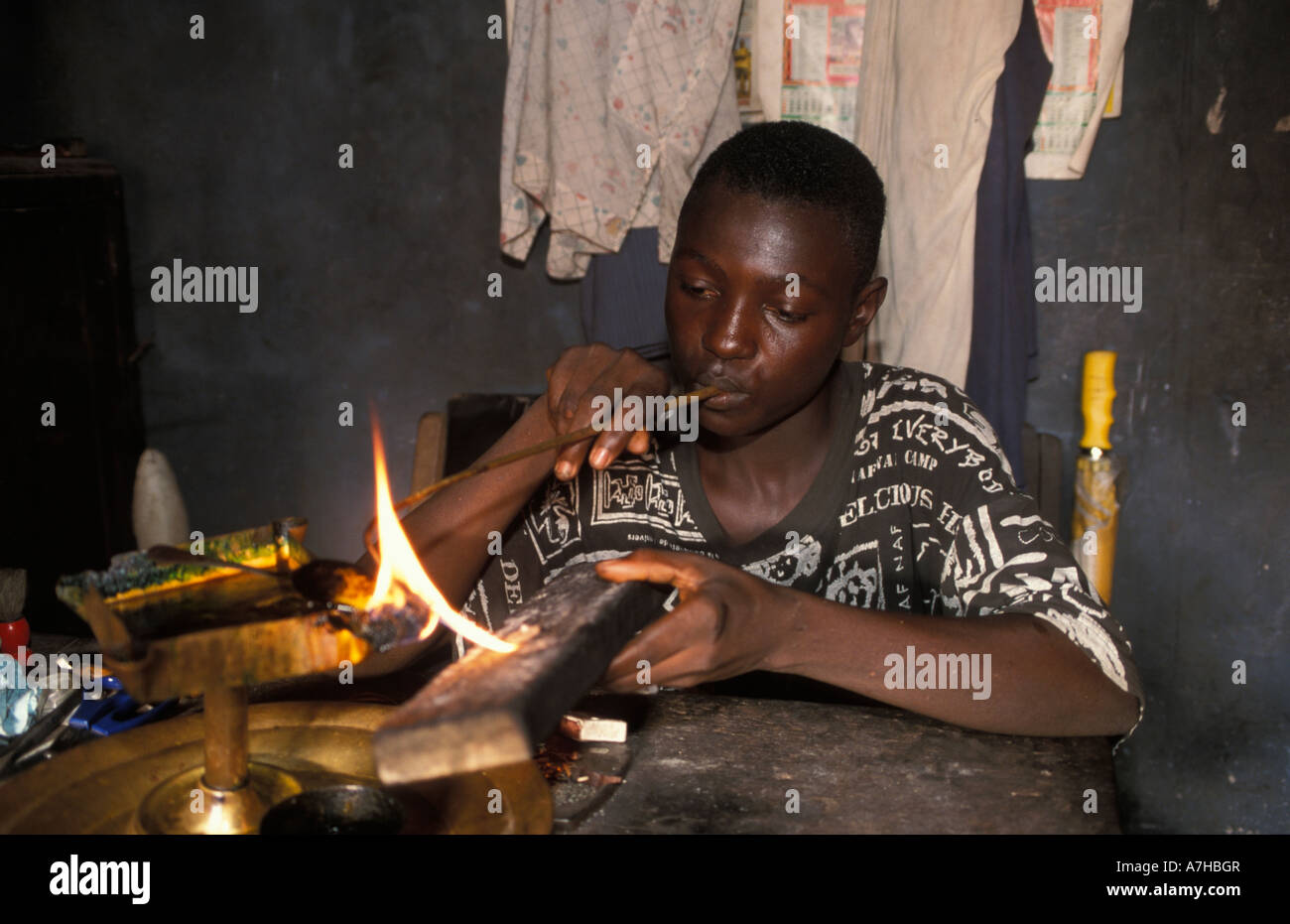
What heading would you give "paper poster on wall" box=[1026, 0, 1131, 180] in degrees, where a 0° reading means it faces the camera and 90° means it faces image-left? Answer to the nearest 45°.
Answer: approximately 0°

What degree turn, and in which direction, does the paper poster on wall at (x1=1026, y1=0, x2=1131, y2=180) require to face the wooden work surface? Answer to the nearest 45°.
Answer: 0° — it already faces it

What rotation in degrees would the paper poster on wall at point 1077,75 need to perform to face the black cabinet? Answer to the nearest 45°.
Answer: approximately 90° to its right

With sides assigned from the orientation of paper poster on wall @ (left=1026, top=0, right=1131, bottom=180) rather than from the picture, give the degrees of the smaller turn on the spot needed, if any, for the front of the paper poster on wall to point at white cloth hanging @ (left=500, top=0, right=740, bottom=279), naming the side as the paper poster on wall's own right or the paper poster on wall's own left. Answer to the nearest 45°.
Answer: approximately 45° to the paper poster on wall's own right

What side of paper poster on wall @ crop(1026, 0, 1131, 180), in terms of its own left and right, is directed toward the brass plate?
front

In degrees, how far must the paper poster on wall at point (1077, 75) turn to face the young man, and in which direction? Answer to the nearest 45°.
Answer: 0° — it already faces them

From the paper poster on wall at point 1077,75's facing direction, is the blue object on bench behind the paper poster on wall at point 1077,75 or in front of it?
in front

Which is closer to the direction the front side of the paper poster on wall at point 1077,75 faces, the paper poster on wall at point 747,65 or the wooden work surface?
the wooden work surface

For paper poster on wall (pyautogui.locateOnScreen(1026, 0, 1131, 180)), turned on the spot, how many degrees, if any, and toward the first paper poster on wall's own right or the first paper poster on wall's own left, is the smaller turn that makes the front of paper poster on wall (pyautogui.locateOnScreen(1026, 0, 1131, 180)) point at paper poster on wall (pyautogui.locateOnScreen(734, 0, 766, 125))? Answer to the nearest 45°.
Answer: approximately 90° to the first paper poster on wall's own right
